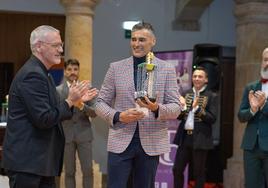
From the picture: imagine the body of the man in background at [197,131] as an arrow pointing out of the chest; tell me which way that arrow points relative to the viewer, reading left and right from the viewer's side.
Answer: facing the viewer and to the left of the viewer

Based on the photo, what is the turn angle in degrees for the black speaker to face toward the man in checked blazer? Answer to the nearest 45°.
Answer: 0° — it already faces them

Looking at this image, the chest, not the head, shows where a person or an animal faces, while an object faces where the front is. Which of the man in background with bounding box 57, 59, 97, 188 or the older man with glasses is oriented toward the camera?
the man in background

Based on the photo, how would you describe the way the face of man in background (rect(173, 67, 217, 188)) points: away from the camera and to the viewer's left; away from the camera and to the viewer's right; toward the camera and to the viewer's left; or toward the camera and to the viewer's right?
toward the camera and to the viewer's left

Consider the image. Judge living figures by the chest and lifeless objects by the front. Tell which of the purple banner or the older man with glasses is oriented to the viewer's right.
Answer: the older man with glasses

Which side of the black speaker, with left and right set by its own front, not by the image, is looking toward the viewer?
front

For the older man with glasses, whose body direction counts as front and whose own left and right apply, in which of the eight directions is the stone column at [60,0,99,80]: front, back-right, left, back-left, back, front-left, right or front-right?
left

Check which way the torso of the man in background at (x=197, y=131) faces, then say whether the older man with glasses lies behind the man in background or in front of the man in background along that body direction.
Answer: in front

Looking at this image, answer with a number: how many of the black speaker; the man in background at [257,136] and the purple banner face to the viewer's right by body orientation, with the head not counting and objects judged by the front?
0

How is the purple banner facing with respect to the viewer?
toward the camera

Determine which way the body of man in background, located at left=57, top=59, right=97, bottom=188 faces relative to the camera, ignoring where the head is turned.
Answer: toward the camera

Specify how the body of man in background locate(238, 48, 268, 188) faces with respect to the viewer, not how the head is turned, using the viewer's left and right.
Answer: facing the viewer

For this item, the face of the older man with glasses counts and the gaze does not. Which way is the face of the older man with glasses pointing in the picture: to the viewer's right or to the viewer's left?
to the viewer's right
